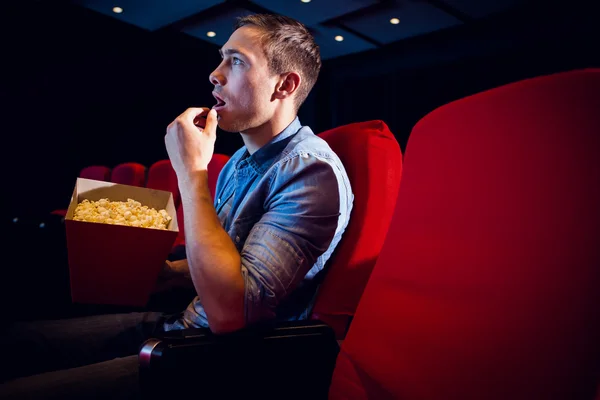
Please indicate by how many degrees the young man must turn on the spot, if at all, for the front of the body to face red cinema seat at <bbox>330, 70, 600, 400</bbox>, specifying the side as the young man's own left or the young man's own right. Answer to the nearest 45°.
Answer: approximately 135° to the young man's own left

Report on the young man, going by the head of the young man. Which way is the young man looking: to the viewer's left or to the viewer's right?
to the viewer's left

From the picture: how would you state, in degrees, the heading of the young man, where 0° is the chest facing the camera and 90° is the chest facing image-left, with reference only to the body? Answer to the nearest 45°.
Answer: approximately 90°
